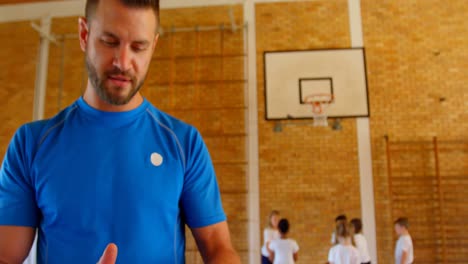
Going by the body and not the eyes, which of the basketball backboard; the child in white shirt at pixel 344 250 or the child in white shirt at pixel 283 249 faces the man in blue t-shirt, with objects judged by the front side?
the basketball backboard

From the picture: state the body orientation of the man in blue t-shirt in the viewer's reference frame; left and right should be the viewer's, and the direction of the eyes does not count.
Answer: facing the viewer

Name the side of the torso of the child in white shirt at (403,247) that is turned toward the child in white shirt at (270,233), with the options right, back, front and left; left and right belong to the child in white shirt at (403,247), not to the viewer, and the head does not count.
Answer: front

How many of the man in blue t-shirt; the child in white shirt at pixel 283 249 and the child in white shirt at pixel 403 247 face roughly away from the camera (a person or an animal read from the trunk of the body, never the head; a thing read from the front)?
1

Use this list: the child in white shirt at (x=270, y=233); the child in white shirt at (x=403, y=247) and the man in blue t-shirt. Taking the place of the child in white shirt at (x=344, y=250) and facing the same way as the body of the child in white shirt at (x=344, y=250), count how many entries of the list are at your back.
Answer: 1

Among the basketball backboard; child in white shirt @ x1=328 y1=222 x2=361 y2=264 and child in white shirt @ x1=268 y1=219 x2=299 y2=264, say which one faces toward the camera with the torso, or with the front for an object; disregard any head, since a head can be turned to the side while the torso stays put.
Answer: the basketball backboard

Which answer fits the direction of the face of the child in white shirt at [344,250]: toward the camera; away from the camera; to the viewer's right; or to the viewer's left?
away from the camera

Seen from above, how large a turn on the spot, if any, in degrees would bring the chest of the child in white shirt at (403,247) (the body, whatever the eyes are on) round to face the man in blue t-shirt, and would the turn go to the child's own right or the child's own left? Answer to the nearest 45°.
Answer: approximately 90° to the child's own left

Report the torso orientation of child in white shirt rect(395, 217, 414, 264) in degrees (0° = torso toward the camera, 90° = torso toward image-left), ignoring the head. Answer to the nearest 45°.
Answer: approximately 90°

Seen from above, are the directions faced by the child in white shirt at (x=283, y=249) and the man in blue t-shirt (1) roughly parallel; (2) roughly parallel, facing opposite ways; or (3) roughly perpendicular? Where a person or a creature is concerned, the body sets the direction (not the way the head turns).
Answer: roughly parallel, facing opposite ways

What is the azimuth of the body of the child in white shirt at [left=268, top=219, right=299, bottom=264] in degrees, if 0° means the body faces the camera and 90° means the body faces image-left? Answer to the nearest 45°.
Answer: approximately 180°

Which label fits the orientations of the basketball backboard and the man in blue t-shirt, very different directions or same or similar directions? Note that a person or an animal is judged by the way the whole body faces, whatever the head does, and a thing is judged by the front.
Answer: same or similar directions

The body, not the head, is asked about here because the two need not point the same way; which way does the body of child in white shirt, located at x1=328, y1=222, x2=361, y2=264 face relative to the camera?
away from the camera

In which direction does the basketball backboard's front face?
toward the camera
